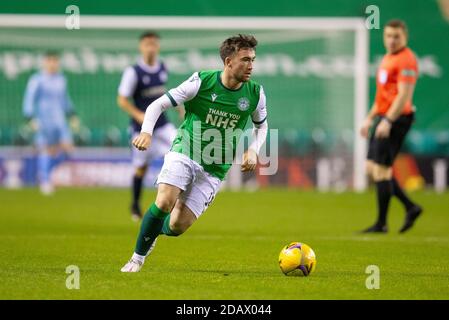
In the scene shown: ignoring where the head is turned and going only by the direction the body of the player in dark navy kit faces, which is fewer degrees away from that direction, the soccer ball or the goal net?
the soccer ball

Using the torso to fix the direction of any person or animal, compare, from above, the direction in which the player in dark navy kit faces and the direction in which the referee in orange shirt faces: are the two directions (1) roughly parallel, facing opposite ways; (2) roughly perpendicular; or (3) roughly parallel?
roughly perpendicular

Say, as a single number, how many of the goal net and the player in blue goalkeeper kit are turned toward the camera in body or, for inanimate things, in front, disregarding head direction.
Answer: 2

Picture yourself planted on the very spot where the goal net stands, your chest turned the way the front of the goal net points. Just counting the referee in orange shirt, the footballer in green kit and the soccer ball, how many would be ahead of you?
3

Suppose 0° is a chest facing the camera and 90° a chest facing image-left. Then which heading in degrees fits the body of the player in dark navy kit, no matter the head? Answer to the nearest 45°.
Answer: approximately 315°

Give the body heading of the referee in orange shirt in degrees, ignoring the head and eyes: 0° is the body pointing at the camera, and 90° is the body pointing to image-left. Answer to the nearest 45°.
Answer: approximately 45°
